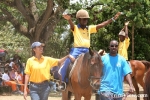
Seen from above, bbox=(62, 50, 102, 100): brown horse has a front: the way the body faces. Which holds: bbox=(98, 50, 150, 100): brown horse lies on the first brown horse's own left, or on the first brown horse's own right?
on the first brown horse's own left

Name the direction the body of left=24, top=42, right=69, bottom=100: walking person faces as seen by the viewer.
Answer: toward the camera

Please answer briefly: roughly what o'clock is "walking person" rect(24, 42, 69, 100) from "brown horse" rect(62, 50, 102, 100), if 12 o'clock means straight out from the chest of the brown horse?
The walking person is roughly at 3 o'clock from the brown horse.

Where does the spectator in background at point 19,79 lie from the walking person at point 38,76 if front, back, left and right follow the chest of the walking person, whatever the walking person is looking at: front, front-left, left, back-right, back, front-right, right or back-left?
back

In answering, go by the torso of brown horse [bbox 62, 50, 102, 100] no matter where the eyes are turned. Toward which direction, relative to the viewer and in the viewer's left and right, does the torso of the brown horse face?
facing the viewer and to the right of the viewer

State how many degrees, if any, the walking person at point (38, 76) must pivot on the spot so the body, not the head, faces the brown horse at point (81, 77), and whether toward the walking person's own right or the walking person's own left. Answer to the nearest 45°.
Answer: approximately 135° to the walking person's own left

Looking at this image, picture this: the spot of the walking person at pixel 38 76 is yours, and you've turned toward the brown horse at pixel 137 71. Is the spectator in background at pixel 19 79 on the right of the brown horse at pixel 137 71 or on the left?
left

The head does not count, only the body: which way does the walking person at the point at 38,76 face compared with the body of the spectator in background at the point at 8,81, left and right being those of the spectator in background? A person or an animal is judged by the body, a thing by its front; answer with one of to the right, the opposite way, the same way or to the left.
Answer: to the right

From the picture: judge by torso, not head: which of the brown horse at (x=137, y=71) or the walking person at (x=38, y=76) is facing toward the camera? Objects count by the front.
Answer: the walking person

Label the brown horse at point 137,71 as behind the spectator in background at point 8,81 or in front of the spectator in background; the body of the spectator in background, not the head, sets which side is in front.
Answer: in front

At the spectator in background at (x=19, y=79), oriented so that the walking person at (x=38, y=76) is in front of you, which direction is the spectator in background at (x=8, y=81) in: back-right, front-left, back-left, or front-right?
back-right
